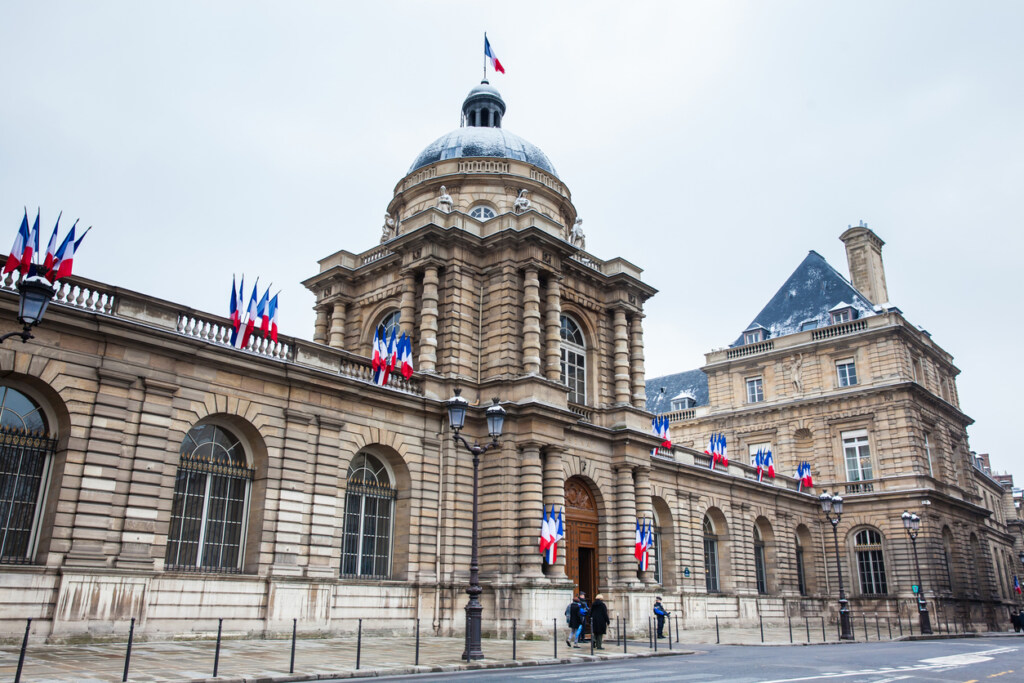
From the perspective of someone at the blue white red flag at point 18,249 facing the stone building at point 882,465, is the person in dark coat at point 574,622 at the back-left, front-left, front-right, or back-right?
front-right

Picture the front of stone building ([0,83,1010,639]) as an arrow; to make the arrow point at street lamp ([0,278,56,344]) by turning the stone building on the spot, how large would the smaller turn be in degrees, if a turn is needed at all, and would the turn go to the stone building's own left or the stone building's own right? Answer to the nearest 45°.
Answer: approximately 45° to the stone building's own right

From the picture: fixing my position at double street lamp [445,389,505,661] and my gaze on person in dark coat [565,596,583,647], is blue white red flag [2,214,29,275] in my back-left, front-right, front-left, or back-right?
back-left

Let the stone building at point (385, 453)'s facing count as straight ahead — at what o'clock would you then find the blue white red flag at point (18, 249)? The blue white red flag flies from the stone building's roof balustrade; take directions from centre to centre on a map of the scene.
The blue white red flag is roughly at 3 o'clock from the stone building.
